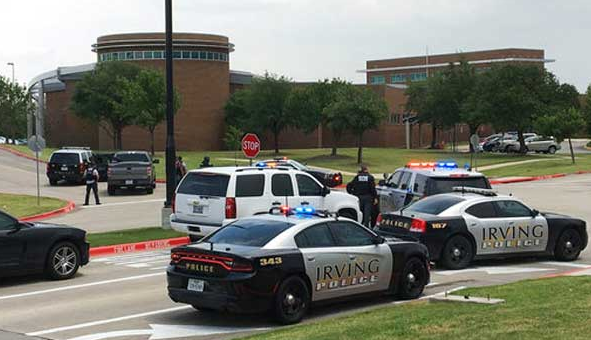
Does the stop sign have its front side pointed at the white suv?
yes

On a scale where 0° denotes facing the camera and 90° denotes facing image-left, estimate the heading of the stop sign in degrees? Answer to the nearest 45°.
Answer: approximately 0°

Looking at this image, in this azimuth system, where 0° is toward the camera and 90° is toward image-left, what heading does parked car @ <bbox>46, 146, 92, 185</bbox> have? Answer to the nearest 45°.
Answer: approximately 180°

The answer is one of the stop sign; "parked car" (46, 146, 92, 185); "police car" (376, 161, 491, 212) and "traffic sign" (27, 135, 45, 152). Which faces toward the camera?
the stop sign

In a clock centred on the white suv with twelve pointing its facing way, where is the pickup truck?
The pickup truck is roughly at 10 o'clock from the white suv.

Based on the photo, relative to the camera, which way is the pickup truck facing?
away from the camera

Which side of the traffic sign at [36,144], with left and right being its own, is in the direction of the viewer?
back
